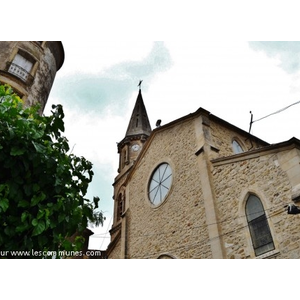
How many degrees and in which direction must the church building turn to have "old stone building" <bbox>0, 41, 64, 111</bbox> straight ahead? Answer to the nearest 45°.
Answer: approximately 45° to its right

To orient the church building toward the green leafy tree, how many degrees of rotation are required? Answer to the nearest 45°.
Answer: approximately 45° to its left

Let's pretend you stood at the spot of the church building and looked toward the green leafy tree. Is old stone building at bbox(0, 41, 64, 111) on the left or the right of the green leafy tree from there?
right

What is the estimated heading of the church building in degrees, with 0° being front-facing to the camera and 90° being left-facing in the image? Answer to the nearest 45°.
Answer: approximately 45°
